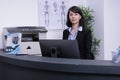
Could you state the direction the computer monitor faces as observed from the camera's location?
facing away from the viewer and to the right of the viewer

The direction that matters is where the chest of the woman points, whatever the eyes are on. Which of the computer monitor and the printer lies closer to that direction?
the computer monitor

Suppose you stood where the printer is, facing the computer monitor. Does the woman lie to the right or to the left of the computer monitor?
left

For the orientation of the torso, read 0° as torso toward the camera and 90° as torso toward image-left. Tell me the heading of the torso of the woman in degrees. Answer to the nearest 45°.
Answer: approximately 45°

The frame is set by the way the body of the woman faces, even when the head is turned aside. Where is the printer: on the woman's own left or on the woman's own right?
on the woman's own right

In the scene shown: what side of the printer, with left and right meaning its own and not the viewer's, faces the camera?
front

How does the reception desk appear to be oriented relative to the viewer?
toward the camera

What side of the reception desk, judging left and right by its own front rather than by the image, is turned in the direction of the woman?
back

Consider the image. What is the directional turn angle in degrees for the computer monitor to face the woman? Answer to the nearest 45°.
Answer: approximately 45° to its left

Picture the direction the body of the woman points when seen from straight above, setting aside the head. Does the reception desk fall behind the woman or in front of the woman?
in front
